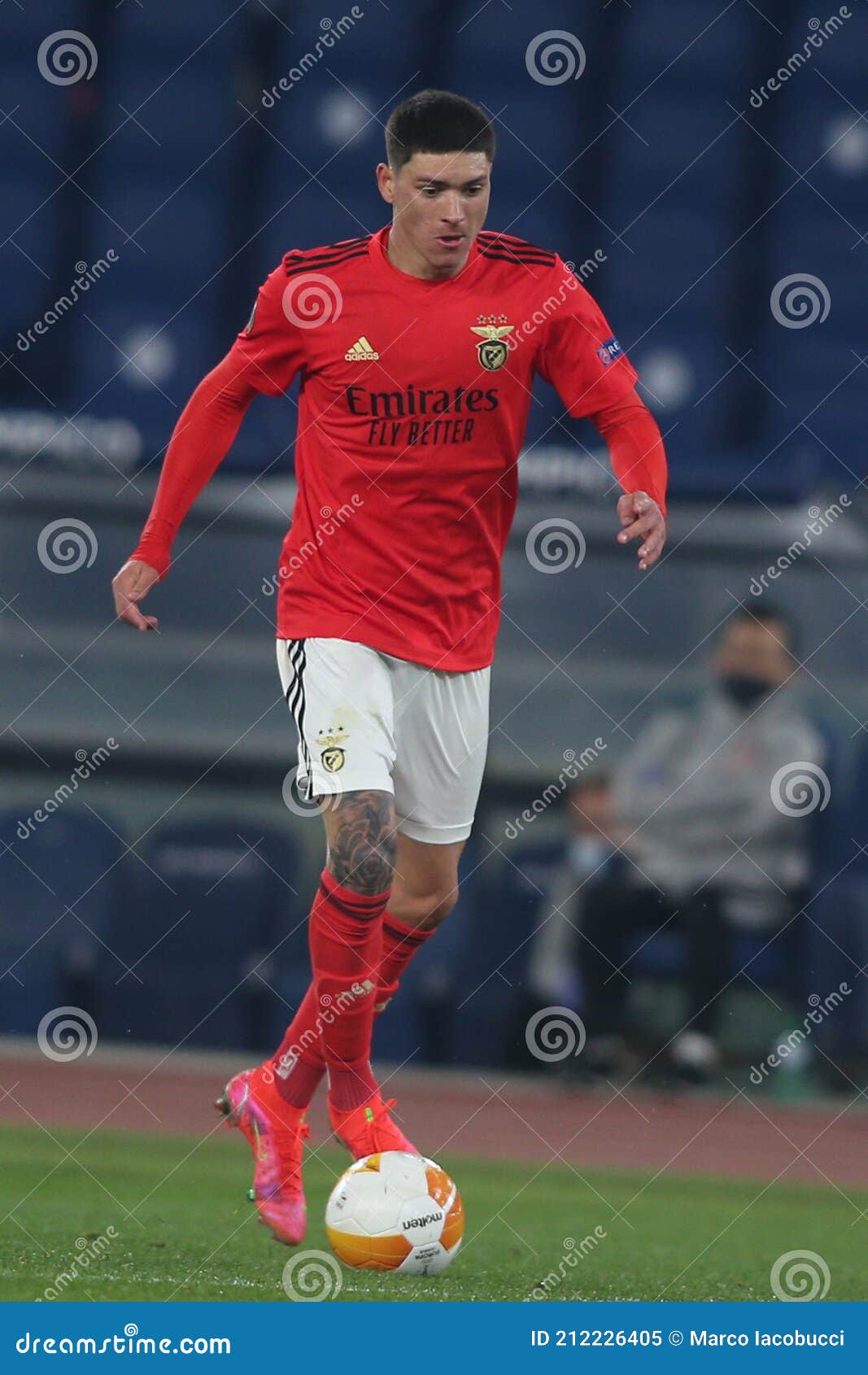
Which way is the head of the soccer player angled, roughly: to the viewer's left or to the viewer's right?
to the viewer's right

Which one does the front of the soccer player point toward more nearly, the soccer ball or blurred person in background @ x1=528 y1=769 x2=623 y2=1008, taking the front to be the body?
the soccer ball

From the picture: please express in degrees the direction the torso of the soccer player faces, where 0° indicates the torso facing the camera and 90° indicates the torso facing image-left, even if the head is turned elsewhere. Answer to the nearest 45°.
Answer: approximately 0°

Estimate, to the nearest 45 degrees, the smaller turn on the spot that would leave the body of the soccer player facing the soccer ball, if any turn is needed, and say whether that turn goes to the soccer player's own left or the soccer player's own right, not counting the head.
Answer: approximately 45° to the soccer player's own left

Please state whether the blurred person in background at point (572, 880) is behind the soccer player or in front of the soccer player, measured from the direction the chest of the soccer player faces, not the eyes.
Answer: behind

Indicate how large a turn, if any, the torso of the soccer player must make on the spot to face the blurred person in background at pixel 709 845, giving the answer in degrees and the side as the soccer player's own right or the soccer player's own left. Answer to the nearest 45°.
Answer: approximately 135° to the soccer player's own left

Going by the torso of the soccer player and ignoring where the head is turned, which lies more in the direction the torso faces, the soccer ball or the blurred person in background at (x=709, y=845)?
the soccer ball
